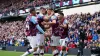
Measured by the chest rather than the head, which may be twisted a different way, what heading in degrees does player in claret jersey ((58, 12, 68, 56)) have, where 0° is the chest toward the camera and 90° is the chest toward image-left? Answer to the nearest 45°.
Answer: approximately 45°

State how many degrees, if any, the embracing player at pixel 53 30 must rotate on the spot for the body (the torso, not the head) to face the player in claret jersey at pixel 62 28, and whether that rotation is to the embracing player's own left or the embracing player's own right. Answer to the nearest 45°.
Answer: approximately 135° to the embracing player's own right

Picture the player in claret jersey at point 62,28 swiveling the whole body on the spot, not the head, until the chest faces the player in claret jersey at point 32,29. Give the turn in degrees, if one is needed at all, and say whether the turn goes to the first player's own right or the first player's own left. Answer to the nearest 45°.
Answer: approximately 45° to the first player's own right
